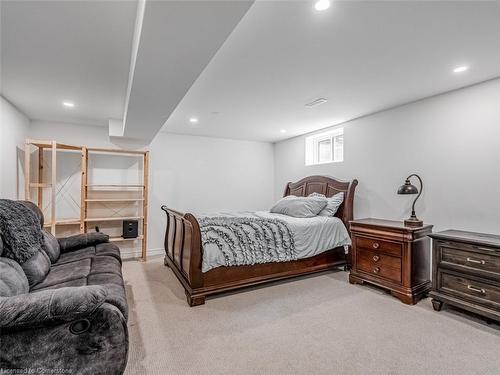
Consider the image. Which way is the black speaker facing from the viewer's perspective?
toward the camera

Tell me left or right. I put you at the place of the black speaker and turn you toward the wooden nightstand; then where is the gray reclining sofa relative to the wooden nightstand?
right

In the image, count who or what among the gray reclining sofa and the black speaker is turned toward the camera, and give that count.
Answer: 1

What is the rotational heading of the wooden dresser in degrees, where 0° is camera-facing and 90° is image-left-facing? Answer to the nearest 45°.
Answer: approximately 45°

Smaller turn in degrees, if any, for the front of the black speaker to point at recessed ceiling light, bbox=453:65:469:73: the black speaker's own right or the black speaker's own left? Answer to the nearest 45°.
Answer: approximately 45° to the black speaker's own left

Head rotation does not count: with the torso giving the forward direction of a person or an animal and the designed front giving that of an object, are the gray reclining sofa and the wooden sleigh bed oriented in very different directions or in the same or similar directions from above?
very different directions

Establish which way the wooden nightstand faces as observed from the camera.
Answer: facing the viewer and to the left of the viewer

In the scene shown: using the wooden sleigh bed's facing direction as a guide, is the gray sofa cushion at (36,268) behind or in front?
in front

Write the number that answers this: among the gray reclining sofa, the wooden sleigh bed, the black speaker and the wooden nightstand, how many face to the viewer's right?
1

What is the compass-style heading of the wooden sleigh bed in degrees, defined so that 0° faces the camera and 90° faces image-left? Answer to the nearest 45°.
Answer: approximately 45°

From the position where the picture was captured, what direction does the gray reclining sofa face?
facing to the right of the viewer

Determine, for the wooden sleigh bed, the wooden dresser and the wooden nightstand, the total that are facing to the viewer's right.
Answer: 0

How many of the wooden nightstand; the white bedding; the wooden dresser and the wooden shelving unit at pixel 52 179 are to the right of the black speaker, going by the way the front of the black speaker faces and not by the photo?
1
